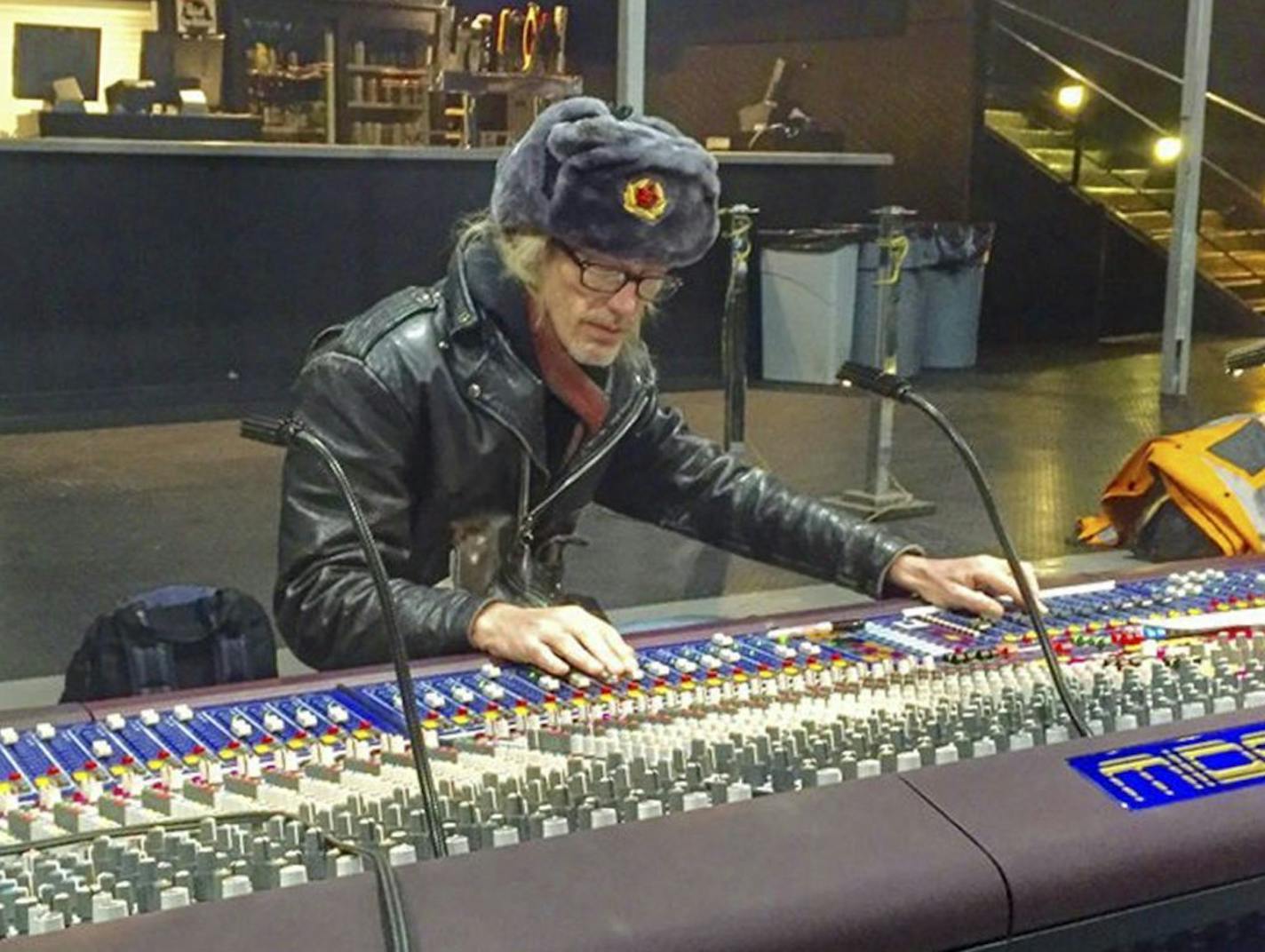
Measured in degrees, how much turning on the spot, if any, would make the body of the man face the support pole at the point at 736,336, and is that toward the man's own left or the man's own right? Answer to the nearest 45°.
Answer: approximately 135° to the man's own left

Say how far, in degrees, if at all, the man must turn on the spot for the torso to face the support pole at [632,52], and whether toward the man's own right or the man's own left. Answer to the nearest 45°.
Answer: approximately 135° to the man's own left

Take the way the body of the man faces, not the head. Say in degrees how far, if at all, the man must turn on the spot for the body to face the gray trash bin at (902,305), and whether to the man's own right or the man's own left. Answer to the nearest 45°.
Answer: approximately 135° to the man's own left

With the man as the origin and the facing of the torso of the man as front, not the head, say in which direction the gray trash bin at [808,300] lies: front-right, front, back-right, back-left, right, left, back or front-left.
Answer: back-left

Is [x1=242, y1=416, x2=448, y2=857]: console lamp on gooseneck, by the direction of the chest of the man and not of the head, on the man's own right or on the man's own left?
on the man's own right

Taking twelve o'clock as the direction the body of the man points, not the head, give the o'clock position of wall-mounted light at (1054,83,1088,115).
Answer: The wall-mounted light is roughly at 8 o'clock from the man.

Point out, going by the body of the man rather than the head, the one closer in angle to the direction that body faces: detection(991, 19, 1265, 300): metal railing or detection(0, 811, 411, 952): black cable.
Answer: the black cable

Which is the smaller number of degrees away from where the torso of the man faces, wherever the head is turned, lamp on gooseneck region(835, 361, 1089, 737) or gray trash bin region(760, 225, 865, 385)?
the lamp on gooseneck

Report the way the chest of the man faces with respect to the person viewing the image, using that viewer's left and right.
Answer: facing the viewer and to the right of the viewer

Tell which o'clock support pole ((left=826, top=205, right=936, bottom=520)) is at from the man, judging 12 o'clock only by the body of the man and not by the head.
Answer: The support pole is roughly at 8 o'clock from the man.
